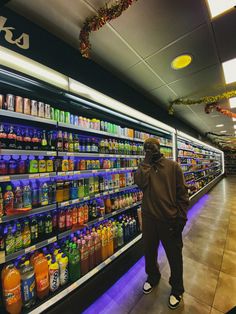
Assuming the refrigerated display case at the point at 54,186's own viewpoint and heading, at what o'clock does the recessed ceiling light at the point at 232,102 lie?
The recessed ceiling light is roughly at 10 o'clock from the refrigerated display case.

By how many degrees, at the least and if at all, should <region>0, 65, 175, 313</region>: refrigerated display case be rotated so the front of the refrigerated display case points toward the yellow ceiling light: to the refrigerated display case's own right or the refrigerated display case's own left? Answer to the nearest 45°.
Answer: approximately 45° to the refrigerated display case's own left

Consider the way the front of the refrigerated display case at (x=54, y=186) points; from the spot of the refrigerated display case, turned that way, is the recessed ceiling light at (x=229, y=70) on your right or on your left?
on your left

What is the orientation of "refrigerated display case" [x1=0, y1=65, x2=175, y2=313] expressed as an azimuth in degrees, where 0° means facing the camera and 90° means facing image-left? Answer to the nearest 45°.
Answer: approximately 315°

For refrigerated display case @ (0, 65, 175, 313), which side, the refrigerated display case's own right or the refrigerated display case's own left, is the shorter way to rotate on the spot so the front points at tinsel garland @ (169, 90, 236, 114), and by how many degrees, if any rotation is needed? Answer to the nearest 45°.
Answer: approximately 45° to the refrigerated display case's own left
